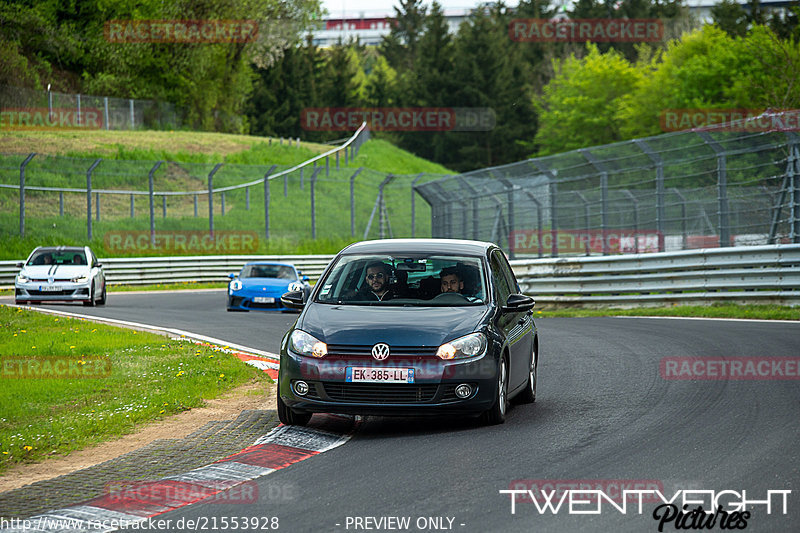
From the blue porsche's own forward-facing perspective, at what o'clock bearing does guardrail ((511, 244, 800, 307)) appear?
The guardrail is roughly at 10 o'clock from the blue porsche.

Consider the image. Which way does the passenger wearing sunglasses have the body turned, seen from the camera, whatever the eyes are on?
toward the camera

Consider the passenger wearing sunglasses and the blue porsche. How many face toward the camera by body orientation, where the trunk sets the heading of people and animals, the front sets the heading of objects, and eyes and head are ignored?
2

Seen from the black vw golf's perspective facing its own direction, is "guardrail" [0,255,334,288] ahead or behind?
behind

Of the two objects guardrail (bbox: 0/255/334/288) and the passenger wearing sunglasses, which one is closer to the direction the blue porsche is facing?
the passenger wearing sunglasses

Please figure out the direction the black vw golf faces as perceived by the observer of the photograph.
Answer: facing the viewer

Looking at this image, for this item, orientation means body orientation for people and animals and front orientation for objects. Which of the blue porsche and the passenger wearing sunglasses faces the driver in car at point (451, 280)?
the blue porsche

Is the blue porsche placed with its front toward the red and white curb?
yes

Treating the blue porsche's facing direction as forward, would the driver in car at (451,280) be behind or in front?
in front

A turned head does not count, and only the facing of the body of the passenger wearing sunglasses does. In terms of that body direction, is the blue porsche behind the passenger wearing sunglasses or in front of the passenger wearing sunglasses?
behind

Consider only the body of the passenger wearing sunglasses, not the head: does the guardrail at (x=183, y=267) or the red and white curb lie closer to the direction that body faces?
the red and white curb

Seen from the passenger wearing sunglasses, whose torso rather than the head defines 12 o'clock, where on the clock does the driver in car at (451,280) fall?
The driver in car is roughly at 9 o'clock from the passenger wearing sunglasses.

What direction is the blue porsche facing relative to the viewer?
toward the camera
